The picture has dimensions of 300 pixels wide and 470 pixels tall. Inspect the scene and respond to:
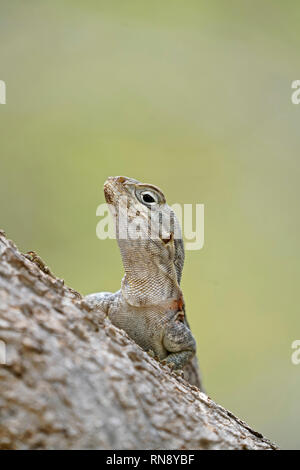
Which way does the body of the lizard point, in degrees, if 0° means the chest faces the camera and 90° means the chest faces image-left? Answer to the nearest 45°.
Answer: approximately 45°
